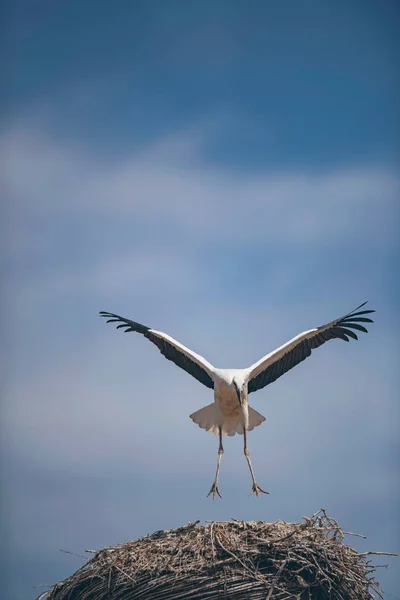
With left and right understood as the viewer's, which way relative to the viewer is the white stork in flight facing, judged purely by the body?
facing the viewer
